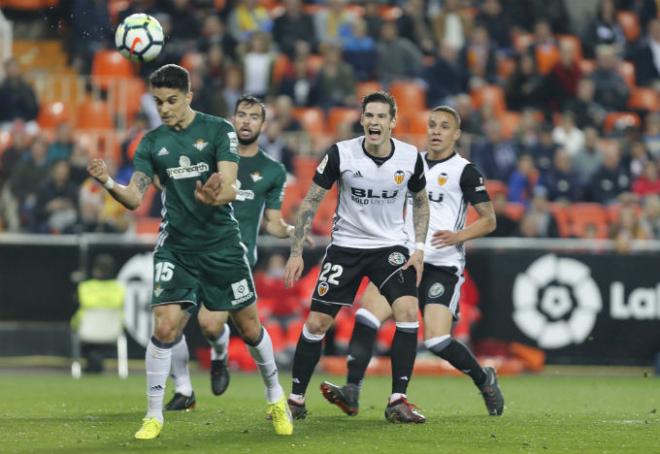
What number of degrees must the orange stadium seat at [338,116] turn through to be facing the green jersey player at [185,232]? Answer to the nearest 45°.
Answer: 0° — it already faces them

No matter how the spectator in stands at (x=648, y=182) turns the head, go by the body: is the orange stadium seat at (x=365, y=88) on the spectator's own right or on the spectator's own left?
on the spectator's own right

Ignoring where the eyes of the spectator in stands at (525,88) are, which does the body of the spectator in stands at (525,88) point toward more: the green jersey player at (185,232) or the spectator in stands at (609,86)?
the green jersey player

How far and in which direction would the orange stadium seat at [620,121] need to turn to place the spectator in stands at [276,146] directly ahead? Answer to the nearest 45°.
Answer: approximately 45° to its right

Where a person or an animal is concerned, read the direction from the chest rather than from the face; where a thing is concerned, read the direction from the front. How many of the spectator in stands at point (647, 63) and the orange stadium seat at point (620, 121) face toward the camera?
2

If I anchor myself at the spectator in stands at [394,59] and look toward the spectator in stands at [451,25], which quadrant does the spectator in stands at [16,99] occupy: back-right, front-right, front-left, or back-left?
back-left
